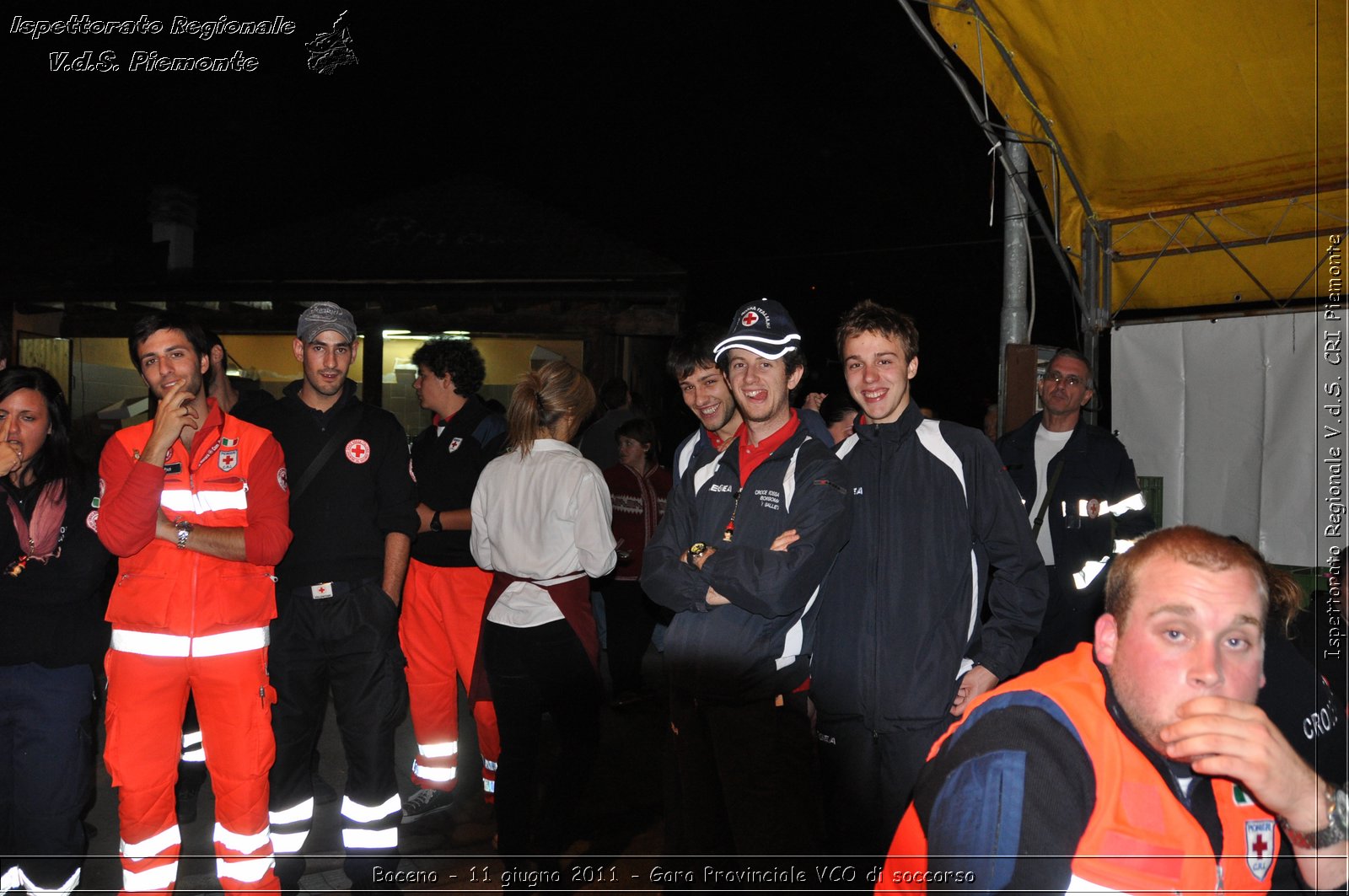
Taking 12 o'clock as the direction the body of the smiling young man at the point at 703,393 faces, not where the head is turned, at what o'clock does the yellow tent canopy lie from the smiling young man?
The yellow tent canopy is roughly at 8 o'clock from the smiling young man.

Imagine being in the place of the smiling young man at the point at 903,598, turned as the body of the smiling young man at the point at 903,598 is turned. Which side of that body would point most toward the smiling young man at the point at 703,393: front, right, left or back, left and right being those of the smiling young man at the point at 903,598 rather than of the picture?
right

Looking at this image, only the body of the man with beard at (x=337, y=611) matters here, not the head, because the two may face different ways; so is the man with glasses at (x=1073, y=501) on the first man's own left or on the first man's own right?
on the first man's own left

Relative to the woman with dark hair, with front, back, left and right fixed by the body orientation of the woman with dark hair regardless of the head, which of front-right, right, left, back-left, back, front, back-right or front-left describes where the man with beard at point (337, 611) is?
back-left

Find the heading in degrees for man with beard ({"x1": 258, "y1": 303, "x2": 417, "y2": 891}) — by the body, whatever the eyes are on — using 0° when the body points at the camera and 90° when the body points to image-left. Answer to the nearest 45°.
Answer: approximately 0°

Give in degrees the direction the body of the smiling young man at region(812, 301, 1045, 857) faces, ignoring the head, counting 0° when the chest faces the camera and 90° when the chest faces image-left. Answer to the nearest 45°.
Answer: approximately 45°

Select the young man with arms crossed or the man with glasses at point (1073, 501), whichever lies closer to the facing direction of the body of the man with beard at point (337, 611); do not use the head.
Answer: the young man with arms crossed

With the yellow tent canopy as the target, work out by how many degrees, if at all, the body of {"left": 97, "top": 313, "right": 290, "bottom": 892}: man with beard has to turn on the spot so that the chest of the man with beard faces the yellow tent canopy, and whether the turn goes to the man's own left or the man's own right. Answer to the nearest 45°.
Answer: approximately 90° to the man's own left

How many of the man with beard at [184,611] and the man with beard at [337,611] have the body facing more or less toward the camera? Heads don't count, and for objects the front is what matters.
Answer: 2

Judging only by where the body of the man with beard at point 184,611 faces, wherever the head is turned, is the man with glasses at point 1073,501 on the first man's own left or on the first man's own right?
on the first man's own left

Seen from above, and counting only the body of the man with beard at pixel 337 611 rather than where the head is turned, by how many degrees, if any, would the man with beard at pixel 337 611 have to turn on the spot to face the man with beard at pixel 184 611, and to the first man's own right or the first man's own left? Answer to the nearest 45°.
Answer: approximately 45° to the first man's own right

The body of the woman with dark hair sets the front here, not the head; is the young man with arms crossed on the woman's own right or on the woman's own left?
on the woman's own left
